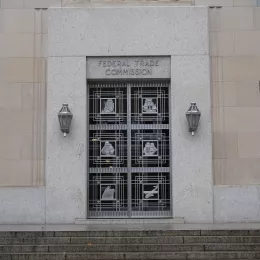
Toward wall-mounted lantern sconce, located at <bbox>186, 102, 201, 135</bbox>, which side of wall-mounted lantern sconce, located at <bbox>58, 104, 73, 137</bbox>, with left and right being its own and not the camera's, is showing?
left

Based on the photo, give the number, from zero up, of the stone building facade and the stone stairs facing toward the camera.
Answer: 2

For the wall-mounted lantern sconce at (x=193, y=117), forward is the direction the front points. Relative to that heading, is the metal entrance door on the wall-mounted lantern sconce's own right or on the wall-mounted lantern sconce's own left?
on the wall-mounted lantern sconce's own right

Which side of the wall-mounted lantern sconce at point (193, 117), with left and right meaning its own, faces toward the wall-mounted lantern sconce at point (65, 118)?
right

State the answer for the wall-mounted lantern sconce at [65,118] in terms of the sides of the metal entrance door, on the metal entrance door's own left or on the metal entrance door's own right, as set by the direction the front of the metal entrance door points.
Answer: on the metal entrance door's own right

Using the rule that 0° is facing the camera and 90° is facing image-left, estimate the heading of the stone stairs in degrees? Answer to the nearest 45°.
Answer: approximately 0°
